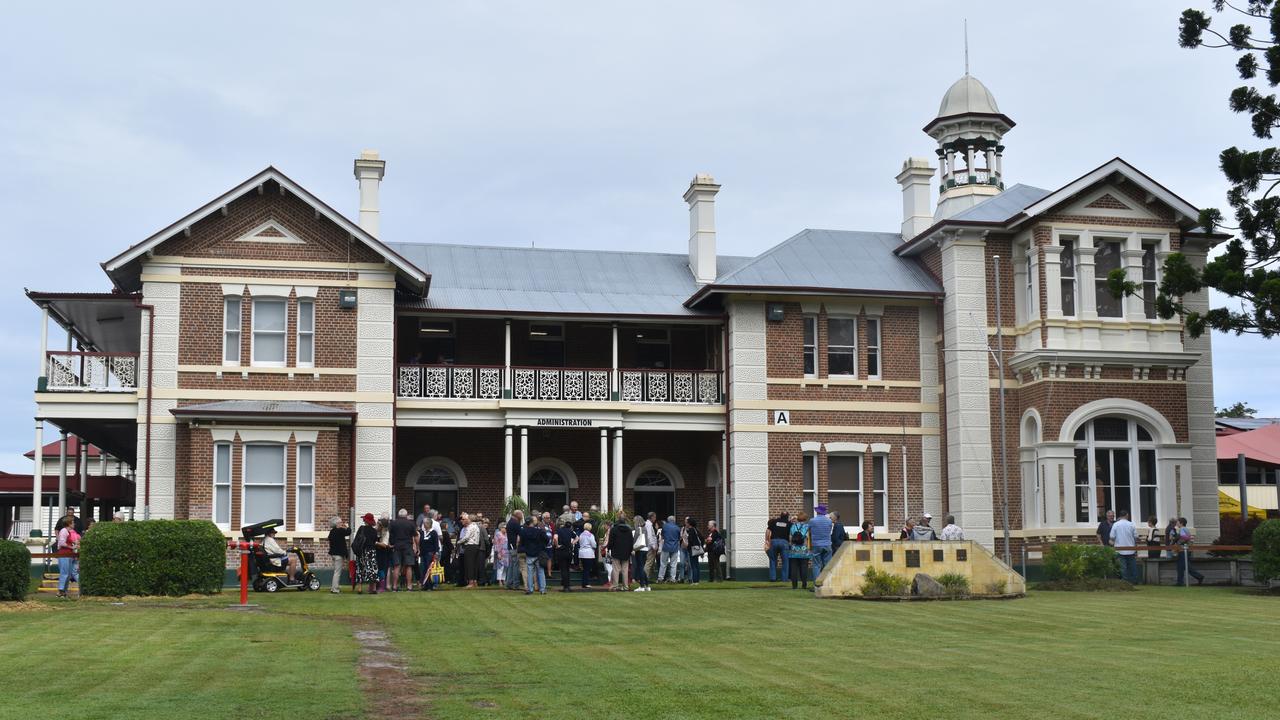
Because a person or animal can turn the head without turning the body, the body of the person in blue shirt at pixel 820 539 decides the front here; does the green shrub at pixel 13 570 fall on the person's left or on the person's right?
on the person's left

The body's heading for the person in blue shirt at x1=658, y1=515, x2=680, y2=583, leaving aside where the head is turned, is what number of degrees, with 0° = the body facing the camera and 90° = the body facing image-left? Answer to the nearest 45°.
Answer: approximately 180°

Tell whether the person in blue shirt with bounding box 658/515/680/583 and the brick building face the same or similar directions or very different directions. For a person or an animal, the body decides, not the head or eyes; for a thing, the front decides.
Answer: very different directions

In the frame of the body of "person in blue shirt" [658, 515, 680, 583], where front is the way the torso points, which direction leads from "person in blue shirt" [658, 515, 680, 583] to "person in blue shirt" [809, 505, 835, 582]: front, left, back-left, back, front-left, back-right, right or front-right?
back-right

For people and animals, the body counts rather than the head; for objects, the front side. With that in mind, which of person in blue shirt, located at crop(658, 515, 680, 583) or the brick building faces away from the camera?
the person in blue shirt

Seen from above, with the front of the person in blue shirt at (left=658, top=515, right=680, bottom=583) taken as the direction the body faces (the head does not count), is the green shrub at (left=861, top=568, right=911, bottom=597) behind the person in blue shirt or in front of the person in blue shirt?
behind

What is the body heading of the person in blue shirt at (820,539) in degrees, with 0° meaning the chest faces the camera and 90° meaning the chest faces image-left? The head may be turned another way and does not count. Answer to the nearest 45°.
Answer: approximately 180°

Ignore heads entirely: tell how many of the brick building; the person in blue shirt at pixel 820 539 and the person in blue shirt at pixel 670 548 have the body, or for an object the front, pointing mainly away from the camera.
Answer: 2

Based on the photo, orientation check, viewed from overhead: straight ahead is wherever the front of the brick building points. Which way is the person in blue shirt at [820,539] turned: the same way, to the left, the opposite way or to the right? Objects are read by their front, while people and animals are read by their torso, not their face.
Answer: the opposite way

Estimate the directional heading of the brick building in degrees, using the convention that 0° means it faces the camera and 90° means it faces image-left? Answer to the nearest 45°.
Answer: approximately 0°

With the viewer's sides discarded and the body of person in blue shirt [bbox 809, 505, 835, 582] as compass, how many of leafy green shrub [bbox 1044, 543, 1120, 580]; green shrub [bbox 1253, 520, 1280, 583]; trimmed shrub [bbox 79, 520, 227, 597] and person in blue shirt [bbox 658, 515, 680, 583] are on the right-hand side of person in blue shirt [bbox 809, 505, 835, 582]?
2

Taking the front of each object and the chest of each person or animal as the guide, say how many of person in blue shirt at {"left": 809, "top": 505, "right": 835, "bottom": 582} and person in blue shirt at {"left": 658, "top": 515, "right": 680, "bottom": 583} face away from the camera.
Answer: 2
